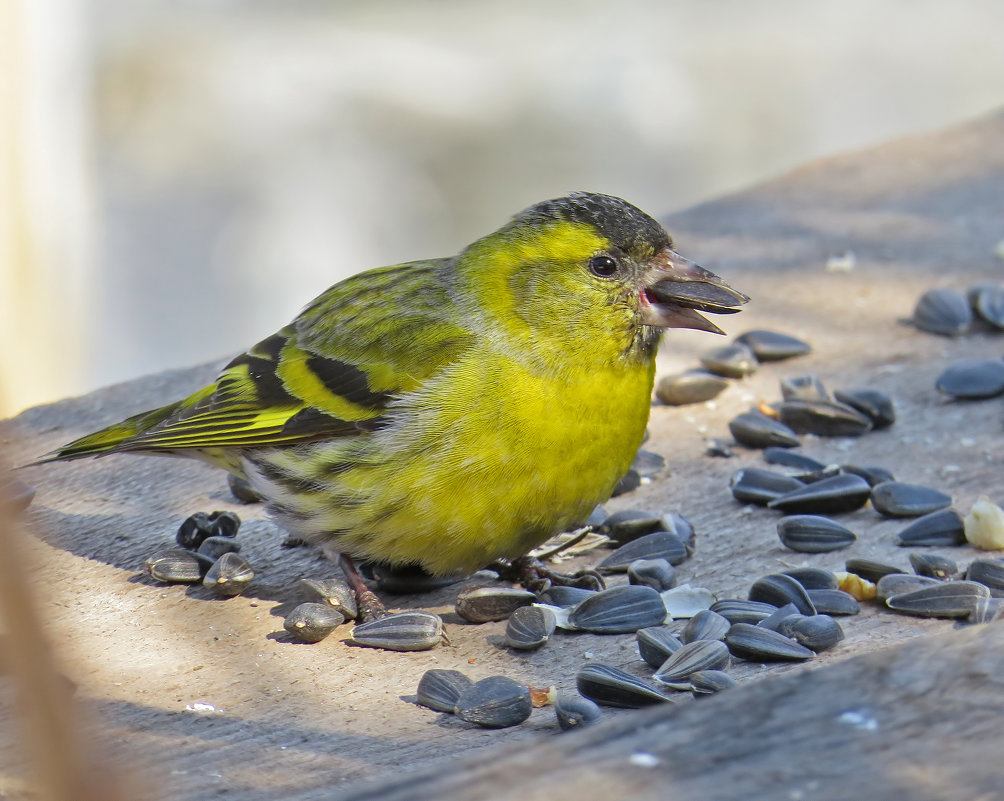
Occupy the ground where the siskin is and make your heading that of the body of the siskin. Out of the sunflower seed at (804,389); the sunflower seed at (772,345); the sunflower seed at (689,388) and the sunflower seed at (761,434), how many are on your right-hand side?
0

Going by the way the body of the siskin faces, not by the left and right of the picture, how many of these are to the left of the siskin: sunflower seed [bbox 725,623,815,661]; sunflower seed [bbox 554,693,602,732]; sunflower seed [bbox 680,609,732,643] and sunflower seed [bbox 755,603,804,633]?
0

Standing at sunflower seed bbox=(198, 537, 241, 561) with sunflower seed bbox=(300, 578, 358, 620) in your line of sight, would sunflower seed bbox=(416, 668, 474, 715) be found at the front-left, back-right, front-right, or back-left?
front-right

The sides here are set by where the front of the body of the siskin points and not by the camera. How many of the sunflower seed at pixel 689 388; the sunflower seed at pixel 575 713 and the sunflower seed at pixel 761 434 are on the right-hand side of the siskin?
1

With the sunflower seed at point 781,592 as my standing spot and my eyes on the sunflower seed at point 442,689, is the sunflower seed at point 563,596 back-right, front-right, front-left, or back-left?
front-right

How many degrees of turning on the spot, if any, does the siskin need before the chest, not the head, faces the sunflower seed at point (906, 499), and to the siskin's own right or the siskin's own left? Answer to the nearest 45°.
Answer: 0° — it already faces it

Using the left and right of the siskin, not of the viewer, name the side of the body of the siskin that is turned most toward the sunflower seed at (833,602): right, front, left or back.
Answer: front

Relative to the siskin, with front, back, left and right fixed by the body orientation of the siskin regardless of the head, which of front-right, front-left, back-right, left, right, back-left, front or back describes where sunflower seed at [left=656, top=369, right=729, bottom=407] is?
front-left

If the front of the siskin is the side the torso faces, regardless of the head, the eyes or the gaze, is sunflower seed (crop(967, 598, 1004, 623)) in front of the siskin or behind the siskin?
in front

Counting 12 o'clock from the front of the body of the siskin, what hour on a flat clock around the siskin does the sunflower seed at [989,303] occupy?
The sunflower seed is roughly at 11 o'clock from the siskin.

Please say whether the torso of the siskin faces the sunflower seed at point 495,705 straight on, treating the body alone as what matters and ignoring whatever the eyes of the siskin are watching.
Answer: no

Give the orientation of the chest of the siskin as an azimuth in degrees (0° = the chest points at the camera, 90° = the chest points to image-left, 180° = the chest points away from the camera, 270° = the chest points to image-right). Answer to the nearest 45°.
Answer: approximately 270°

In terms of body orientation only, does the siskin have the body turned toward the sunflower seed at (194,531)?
no

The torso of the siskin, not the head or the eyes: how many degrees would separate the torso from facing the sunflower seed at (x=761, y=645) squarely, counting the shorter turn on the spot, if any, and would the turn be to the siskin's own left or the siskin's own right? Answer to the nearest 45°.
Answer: approximately 45° to the siskin's own right

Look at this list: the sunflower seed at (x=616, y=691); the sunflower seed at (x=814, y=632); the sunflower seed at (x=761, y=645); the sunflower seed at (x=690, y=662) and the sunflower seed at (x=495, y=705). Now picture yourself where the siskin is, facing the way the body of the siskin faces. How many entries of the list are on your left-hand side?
0

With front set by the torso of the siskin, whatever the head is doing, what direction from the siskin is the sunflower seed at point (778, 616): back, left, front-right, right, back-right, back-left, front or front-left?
front-right

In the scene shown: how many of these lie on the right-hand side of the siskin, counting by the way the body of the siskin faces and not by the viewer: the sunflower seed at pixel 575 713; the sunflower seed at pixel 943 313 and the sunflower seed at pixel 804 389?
1

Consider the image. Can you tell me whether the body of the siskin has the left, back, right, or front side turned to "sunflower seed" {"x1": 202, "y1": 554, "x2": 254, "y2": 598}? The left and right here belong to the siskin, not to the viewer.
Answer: back

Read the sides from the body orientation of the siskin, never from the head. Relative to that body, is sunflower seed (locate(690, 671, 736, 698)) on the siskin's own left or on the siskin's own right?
on the siskin's own right

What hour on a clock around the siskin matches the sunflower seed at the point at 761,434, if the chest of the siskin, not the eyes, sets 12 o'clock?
The sunflower seed is roughly at 11 o'clock from the siskin.
